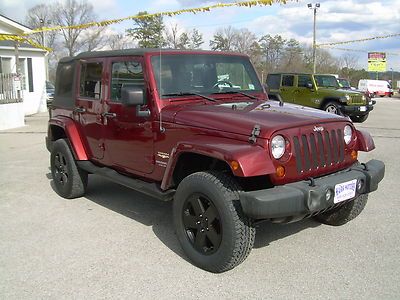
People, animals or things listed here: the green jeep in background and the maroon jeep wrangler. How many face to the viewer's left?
0

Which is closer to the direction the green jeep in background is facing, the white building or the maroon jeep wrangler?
the maroon jeep wrangler

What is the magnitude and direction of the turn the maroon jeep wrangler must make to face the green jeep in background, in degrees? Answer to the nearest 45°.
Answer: approximately 135° to its left

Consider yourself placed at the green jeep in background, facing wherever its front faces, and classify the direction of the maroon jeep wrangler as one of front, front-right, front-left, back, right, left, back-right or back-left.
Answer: front-right

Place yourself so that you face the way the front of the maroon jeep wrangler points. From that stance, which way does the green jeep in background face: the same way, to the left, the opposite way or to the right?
the same way

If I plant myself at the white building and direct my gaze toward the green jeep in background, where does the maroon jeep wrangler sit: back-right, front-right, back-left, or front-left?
front-right

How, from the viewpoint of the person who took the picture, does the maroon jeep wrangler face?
facing the viewer and to the right of the viewer

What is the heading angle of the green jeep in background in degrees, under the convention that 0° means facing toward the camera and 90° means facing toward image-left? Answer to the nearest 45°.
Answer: approximately 315°

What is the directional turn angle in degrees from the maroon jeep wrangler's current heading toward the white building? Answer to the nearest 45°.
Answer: approximately 180°

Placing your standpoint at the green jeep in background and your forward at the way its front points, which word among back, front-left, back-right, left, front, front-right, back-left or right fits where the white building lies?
back-right
